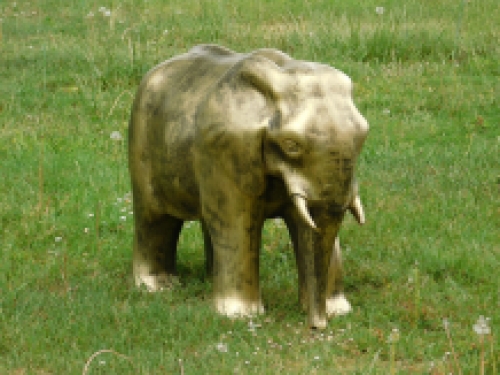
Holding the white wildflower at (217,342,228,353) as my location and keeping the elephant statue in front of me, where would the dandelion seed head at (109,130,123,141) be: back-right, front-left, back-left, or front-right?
front-left

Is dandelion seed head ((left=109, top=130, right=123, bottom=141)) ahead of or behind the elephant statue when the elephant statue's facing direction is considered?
behind

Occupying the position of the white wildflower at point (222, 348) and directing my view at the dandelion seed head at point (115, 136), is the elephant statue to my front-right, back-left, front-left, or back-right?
front-right

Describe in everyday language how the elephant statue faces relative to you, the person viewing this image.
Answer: facing the viewer and to the right of the viewer
